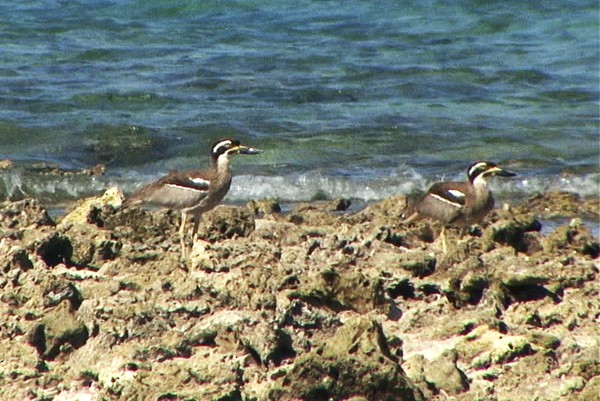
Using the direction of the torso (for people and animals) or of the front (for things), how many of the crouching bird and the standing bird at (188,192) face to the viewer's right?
2

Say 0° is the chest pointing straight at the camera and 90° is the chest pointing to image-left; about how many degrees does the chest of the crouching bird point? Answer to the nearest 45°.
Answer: approximately 270°

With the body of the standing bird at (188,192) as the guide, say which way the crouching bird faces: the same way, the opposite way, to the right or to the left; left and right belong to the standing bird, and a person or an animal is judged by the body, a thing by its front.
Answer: the same way

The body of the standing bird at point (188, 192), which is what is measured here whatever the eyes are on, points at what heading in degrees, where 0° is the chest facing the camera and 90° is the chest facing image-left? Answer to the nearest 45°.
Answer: approximately 270°

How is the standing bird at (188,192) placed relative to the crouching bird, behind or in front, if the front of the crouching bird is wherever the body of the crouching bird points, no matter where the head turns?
behind

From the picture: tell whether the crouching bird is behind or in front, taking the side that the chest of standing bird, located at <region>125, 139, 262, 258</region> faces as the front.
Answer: in front
